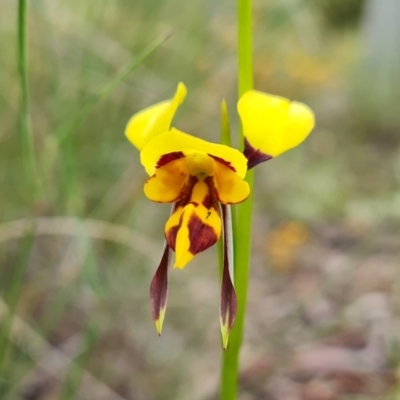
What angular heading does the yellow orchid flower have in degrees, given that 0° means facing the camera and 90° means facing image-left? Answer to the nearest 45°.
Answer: approximately 0°
